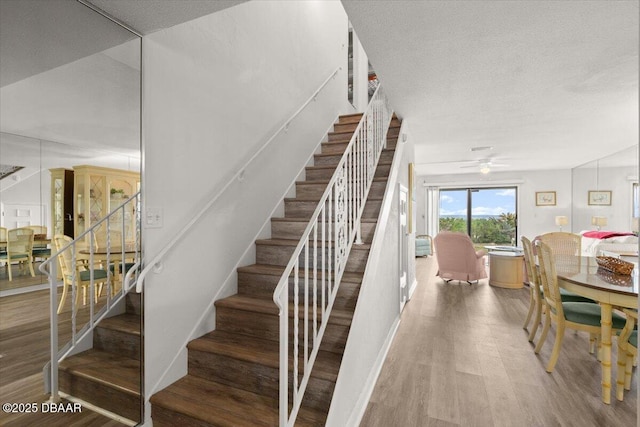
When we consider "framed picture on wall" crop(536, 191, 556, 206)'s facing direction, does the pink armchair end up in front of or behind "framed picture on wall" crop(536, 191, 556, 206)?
in front

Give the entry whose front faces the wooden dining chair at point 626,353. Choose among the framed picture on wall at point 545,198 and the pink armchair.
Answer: the framed picture on wall

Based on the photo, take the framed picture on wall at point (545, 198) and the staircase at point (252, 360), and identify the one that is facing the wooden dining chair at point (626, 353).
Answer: the framed picture on wall

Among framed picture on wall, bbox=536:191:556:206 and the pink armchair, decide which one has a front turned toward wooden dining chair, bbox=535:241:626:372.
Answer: the framed picture on wall

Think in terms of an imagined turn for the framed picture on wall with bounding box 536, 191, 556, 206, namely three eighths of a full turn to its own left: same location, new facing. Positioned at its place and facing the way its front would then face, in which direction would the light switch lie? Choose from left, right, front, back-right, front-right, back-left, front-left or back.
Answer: back-right

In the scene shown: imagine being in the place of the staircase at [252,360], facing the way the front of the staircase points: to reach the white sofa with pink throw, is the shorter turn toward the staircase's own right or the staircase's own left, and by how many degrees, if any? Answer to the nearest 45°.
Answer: approximately 180°

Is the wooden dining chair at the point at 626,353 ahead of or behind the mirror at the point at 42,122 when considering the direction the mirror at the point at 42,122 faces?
ahead

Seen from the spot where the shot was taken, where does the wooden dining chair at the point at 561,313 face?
facing away from the viewer and to the right of the viewer

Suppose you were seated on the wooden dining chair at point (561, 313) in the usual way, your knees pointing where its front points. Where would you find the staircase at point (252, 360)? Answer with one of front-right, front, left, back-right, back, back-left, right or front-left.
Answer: back

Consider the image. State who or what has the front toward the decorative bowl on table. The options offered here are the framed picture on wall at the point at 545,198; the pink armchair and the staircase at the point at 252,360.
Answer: the framed picture on wall

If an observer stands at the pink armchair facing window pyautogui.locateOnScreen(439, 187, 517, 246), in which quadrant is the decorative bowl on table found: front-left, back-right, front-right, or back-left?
back-right

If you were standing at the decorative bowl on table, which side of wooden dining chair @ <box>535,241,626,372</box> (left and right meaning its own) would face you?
front
